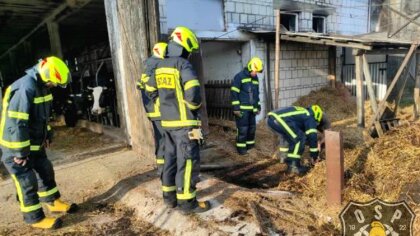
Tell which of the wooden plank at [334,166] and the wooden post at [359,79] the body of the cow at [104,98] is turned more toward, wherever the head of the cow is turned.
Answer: the wooden plank

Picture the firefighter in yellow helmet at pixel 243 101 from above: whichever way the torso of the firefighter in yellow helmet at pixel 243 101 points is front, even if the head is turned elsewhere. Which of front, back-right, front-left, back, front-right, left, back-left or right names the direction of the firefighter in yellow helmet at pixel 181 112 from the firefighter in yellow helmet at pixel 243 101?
front-right

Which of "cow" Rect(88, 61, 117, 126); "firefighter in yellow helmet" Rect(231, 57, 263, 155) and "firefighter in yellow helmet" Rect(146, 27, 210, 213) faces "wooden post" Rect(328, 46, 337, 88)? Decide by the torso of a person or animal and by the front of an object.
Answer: "firefighter in yellow helmet" Rect(146, 27, 210, 213)

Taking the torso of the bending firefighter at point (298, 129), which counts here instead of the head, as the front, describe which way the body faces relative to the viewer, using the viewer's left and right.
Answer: facing to the right of the viewer

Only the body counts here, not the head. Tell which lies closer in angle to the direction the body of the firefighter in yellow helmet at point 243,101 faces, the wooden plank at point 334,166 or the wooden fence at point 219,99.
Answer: the wooden plank

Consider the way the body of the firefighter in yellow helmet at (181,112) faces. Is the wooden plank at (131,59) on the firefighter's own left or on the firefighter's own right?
on the firefighter's own left

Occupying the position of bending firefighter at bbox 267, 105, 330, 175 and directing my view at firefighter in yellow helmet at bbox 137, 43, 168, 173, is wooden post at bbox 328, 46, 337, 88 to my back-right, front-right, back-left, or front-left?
back-right

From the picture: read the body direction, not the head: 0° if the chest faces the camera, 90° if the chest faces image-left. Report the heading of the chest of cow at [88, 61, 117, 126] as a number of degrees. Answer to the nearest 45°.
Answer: approximately 45°

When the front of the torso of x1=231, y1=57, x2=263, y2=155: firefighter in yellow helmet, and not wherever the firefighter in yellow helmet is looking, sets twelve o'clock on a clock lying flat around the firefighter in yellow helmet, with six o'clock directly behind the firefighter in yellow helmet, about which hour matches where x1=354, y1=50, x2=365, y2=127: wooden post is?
The wooden post is roughly at 10 o'clock from the firefighter in yellow helmet.

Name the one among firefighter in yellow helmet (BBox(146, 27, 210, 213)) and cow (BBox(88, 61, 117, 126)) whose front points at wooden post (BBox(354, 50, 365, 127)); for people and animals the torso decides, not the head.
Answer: the firefighter in yellow helmet

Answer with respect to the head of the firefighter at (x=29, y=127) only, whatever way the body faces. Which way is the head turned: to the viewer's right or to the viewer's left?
to the viewer's right

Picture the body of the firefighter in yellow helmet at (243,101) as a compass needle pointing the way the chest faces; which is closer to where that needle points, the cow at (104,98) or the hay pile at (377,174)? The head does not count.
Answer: the hay pile

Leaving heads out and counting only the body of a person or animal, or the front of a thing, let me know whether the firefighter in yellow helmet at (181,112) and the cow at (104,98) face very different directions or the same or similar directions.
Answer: very different directions

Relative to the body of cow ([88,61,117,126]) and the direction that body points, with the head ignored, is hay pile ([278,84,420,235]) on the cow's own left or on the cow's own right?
on the cow's own left

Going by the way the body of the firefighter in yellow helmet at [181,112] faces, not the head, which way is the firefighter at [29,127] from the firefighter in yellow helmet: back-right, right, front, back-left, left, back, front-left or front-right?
back-left
